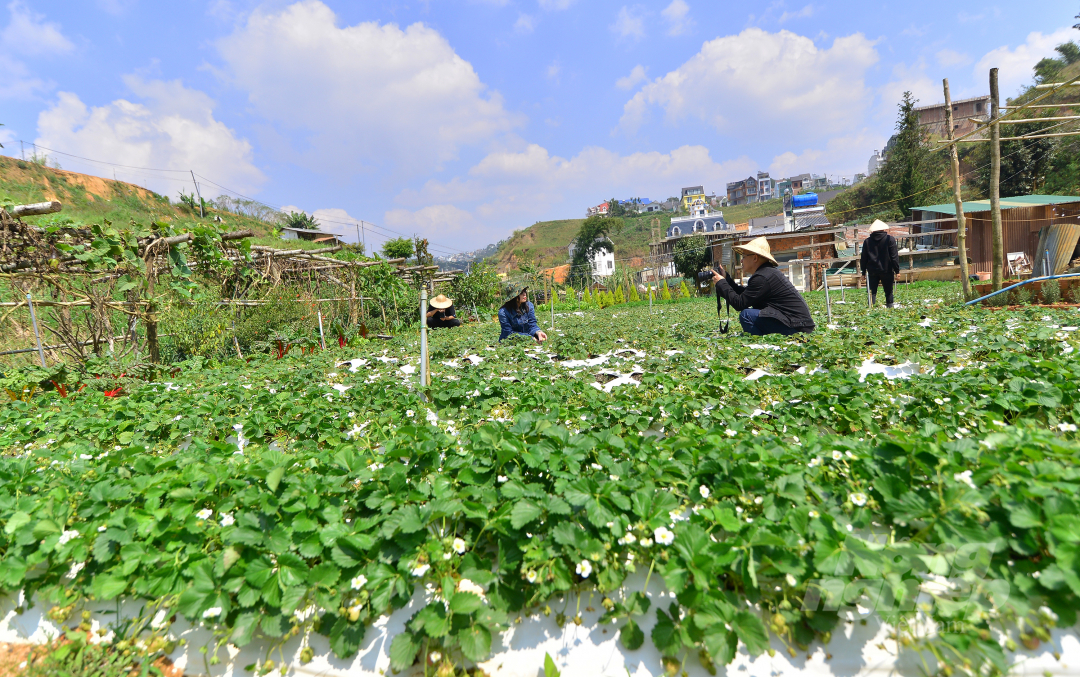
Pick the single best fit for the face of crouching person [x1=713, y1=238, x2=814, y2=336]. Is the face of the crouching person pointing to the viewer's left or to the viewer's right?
to the viewer's left

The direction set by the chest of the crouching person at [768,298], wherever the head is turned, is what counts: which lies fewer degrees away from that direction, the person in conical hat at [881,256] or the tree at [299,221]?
the tree

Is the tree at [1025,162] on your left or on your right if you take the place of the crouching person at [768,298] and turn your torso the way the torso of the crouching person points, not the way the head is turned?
on your right

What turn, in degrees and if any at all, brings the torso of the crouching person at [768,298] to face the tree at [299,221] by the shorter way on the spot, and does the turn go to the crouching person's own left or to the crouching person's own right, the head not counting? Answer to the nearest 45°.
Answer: approximately 45° to the crouching person's own right

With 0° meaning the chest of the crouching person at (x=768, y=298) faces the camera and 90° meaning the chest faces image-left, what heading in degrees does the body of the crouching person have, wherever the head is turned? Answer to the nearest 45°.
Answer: approximately 90°
